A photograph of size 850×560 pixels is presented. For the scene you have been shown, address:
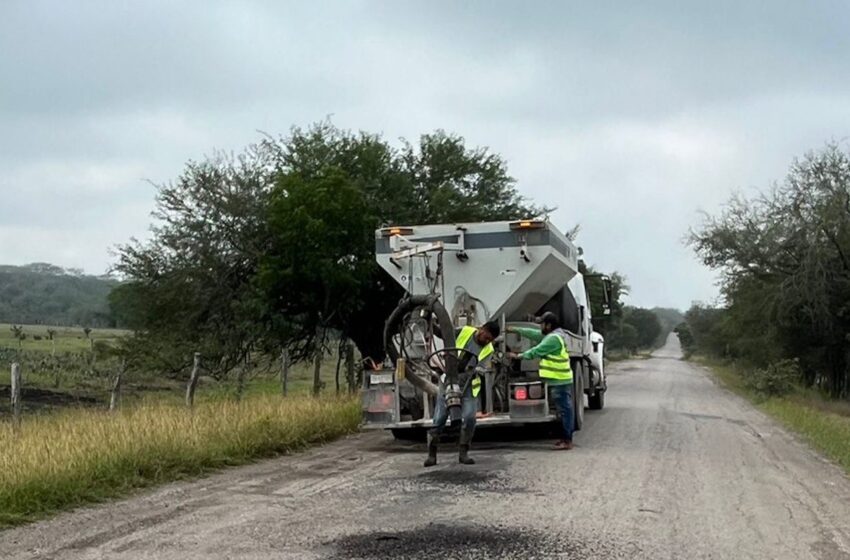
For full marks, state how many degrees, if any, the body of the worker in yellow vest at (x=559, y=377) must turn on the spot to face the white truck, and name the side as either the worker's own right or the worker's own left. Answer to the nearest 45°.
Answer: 0° — they already face it

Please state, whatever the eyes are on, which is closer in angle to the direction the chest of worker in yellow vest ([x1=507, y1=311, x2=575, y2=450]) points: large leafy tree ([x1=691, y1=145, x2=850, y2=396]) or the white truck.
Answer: the white truck

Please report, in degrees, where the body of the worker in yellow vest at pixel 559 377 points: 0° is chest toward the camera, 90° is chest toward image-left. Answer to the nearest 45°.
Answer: approximately 90°

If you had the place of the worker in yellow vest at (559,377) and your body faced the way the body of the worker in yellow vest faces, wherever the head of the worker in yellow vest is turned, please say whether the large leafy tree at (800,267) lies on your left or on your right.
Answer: on your right

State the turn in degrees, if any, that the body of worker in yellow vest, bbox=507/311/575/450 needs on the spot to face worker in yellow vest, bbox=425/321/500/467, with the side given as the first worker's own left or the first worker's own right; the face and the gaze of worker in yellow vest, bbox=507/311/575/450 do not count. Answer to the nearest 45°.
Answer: approximately 45° to the first worker's own left
